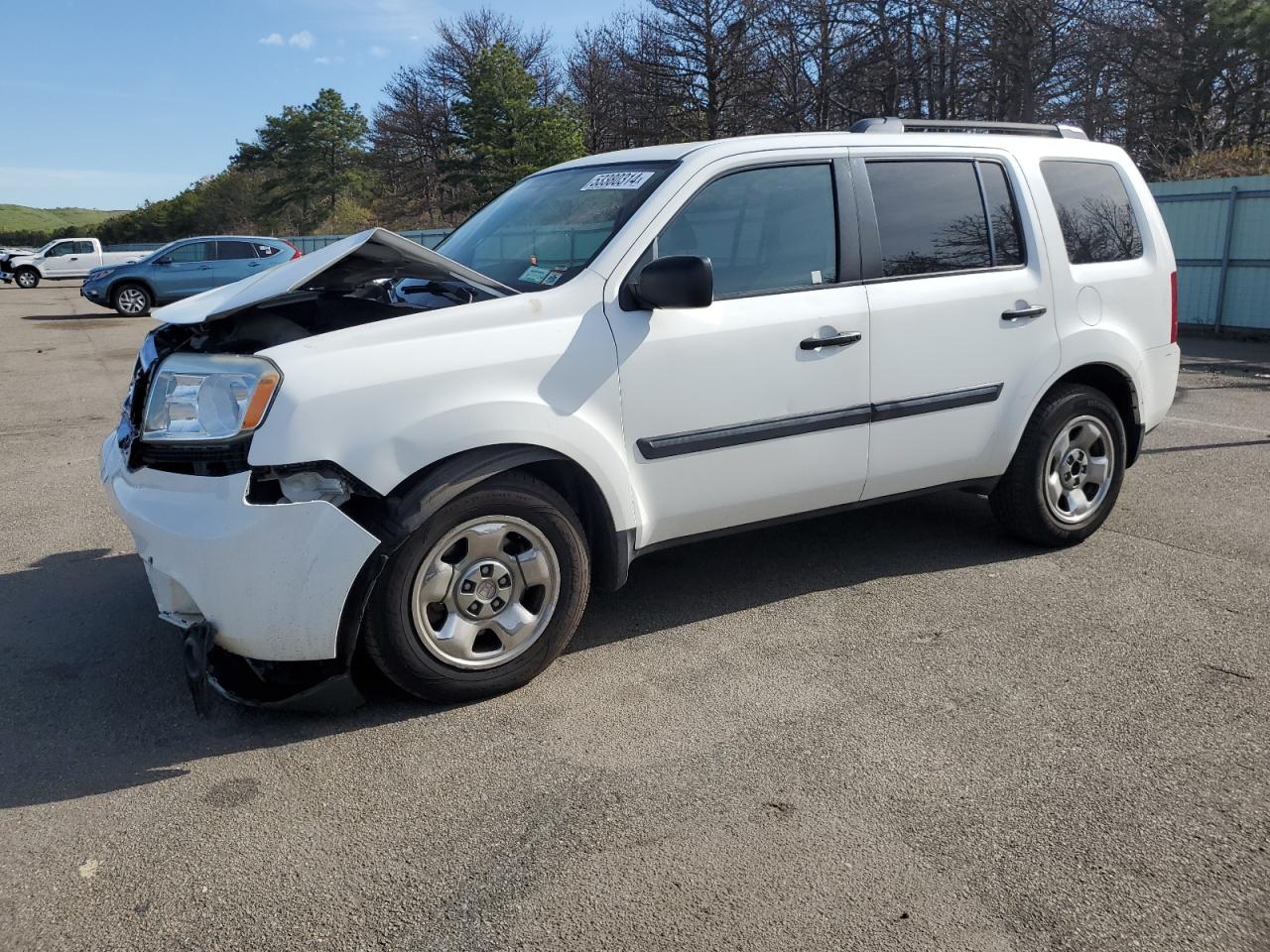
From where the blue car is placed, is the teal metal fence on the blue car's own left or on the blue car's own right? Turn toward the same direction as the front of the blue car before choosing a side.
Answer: on the blue car's own left

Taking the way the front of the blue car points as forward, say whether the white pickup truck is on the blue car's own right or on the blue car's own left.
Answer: on the blue car's own right

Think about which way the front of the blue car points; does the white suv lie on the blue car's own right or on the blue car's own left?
on the blue car's own left

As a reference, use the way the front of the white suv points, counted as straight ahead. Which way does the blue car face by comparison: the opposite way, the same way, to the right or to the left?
the same way

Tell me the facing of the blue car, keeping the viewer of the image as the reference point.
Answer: facing to the left of the viewer

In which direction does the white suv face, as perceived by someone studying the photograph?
facing the viewer and to the left of the viewer

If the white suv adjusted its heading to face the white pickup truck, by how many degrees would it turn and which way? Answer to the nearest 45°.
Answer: approximately 90° to its right

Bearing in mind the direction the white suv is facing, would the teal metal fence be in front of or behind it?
behind

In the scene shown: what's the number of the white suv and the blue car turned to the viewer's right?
0

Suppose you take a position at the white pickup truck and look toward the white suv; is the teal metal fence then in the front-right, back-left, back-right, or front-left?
front-left
